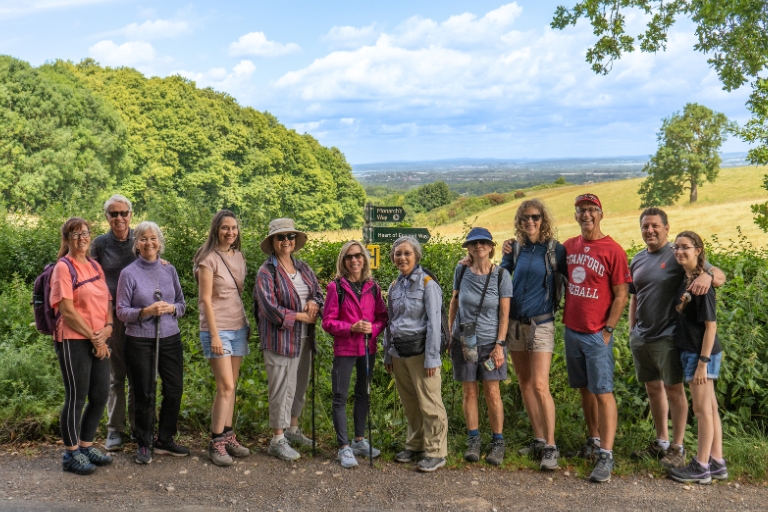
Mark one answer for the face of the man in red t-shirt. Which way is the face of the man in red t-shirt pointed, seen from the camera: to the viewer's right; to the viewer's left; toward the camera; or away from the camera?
toward the camera

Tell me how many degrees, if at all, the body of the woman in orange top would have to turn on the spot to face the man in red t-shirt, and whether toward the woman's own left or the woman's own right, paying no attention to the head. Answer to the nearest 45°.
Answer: approximately 45° to the woman's own left

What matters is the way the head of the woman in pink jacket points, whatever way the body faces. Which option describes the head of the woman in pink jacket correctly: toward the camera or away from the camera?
toward the camera

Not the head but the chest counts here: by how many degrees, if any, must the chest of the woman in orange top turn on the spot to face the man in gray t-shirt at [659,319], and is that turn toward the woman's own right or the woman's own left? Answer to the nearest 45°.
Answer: approximately 45° to the woman's own left

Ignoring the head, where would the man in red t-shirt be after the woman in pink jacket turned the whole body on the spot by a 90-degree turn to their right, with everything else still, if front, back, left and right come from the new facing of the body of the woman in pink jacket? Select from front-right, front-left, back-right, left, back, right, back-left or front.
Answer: back

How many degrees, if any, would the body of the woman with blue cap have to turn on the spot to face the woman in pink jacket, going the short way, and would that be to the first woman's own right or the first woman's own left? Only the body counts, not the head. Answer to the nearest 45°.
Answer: approximately 90° to the first woman's own right

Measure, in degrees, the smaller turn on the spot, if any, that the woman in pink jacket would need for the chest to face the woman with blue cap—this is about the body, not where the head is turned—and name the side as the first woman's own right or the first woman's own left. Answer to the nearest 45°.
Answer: approximately 90° to the first woman's own left

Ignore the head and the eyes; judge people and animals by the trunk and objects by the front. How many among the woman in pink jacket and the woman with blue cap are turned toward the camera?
2

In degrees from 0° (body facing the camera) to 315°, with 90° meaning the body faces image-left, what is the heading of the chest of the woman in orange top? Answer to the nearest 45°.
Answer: approximately 315°

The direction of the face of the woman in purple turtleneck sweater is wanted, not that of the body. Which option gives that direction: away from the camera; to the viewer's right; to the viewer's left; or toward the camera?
toward the camera

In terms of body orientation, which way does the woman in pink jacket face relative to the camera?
toward the camera

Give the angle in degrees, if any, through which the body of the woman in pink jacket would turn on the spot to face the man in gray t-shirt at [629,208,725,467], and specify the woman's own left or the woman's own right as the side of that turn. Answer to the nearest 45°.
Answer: approximately 90° to the woman's own left

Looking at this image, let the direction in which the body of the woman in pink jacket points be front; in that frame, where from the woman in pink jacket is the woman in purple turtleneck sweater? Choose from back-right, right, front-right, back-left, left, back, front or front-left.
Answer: right

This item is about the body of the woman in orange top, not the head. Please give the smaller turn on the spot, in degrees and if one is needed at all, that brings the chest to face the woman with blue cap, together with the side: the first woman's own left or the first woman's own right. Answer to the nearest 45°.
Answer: approximately 45° to the first woman's own left

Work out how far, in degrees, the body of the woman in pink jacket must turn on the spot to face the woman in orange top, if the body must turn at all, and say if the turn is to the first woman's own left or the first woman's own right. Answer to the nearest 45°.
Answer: approximately 90° to the first woman's own right

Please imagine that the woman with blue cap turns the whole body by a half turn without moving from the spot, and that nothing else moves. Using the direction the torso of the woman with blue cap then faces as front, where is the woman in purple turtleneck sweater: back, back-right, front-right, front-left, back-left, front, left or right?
left

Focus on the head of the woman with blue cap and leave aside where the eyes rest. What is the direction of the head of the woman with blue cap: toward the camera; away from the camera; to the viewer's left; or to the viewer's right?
toward the camera
